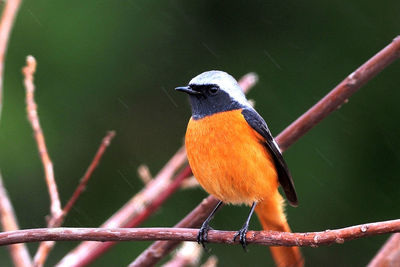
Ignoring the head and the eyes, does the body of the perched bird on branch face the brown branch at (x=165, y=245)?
no

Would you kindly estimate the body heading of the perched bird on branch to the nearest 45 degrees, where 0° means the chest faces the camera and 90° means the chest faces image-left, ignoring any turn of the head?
approximately 45°

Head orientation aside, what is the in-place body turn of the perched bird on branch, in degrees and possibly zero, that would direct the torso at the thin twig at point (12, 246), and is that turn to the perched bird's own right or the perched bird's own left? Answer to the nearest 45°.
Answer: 0° — it already faces it

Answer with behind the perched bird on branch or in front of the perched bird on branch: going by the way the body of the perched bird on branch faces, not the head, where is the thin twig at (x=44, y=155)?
in front
